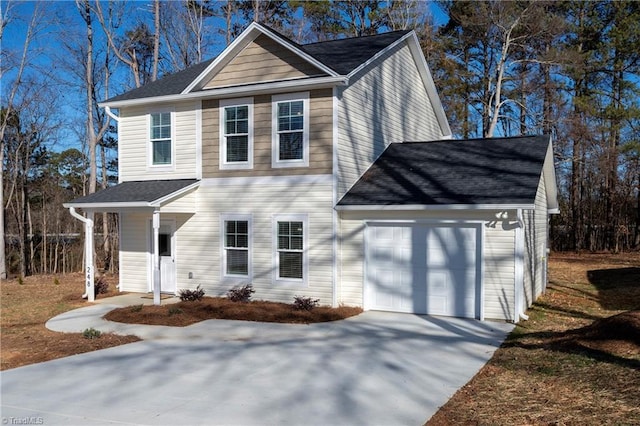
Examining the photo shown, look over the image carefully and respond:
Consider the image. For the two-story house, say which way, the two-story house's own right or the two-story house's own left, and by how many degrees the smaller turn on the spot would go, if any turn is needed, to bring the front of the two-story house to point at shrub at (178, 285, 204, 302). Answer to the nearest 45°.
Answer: approximately 45° to the two-story house's own right

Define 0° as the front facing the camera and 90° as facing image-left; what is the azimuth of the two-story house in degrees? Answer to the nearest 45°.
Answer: approximately 45°

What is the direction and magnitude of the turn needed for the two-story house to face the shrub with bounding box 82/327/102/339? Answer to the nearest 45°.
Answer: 0° — it already faces it

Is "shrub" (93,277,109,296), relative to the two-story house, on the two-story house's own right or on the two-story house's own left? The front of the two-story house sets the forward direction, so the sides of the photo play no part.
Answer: on the two-story house's own right

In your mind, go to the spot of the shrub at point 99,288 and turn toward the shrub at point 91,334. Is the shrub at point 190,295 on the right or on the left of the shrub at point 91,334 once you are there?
left
